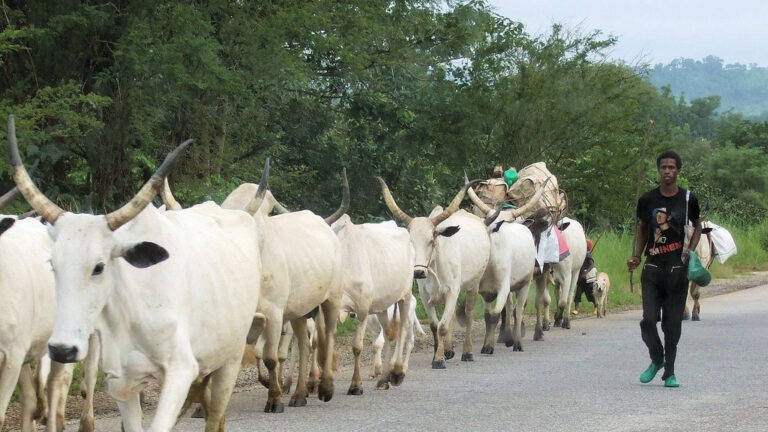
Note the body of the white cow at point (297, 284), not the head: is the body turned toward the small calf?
no

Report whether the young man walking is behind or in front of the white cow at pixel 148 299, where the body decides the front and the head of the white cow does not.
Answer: behind

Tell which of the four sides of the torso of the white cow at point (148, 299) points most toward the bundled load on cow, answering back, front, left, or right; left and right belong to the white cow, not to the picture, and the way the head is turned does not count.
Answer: back

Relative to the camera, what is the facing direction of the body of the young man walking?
toward the camera

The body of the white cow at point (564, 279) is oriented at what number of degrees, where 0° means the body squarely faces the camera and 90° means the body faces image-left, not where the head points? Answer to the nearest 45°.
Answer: approximately 45°

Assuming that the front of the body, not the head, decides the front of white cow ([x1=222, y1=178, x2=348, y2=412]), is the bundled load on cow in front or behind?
behind

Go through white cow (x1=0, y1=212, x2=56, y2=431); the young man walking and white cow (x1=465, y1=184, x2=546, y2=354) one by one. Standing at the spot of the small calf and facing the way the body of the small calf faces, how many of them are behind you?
0

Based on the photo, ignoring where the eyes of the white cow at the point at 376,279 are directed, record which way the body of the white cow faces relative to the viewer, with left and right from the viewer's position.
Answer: facing the viewer and to the left of the viewer

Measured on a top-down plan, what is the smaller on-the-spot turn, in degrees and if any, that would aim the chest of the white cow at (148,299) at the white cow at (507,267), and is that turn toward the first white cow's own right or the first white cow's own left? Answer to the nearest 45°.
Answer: approximately 180°

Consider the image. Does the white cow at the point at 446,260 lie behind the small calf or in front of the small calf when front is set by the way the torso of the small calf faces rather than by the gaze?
in front

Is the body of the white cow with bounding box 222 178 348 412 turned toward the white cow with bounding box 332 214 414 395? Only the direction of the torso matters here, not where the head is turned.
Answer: no

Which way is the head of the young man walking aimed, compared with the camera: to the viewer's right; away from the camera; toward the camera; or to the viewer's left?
toward the camera

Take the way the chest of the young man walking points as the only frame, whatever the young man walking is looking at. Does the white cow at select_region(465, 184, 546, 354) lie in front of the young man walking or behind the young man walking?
behind

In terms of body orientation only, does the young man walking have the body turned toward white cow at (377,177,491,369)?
no

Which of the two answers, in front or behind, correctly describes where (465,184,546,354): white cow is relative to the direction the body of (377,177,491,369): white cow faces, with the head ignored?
behind

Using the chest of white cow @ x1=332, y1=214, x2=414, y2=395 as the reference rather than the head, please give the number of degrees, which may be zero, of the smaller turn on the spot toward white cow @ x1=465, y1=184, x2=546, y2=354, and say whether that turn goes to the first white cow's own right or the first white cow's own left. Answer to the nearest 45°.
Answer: approximately 180°

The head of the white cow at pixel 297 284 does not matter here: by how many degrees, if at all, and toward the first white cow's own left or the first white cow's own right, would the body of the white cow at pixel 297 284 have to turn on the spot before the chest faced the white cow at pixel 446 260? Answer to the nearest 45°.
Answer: approximately 180°
